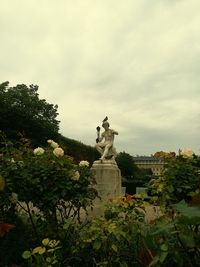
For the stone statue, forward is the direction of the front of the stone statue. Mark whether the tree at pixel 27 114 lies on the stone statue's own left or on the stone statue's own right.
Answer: on the stone statue's own right

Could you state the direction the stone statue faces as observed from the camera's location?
facing the viewer and to the left of the viewer

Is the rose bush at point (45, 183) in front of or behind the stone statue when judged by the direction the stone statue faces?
in front

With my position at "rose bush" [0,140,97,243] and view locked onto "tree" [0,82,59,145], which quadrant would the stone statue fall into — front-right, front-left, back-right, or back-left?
front-right

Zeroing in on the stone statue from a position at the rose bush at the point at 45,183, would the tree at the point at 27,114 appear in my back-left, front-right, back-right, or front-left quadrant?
front-left

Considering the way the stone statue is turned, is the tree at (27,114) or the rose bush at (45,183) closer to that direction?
the rose bush
